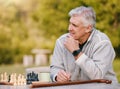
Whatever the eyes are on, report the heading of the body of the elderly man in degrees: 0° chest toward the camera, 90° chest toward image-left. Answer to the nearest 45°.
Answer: approximately 45°
